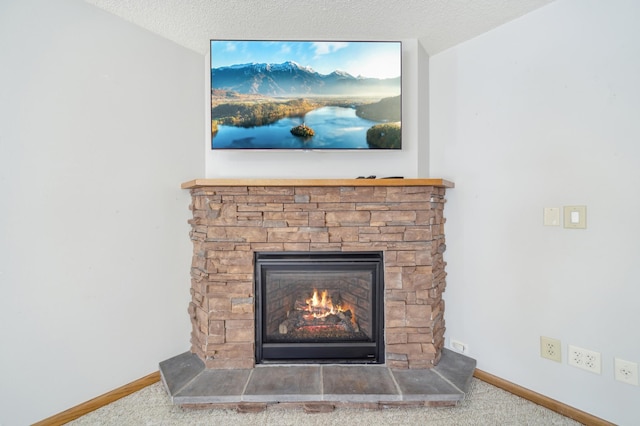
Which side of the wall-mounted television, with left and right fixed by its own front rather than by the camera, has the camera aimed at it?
front

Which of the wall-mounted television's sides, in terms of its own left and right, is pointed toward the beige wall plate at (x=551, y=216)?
left

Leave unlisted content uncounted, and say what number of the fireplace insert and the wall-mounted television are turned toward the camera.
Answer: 2

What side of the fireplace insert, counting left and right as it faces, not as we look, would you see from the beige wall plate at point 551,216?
left

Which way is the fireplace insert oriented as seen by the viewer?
toward the camera

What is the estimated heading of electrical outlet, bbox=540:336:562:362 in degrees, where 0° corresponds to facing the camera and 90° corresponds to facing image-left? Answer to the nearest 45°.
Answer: approximately 45°

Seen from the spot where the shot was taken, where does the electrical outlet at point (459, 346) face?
facing the viewer and to the left of the viewer
